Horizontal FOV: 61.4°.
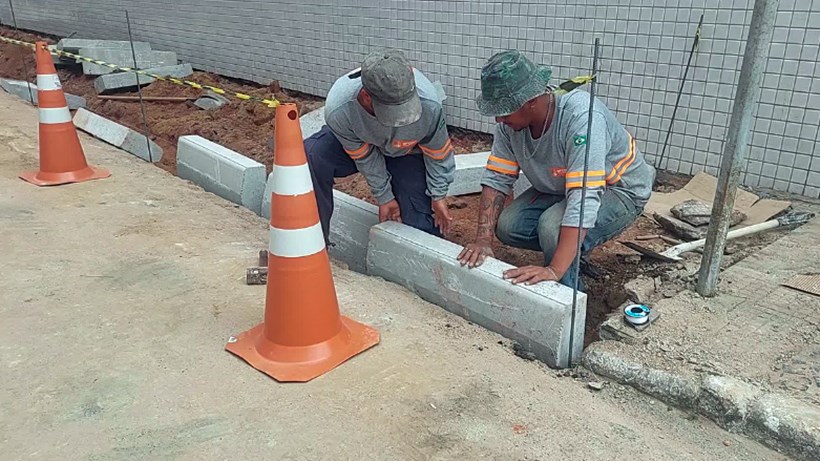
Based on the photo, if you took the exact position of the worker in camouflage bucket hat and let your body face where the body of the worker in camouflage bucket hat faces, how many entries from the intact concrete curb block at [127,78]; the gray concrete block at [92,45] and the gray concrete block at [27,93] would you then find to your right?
3

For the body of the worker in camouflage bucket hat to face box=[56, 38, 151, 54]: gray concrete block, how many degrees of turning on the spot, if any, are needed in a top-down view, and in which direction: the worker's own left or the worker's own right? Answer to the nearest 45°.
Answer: approximately 90° to the worker's own right

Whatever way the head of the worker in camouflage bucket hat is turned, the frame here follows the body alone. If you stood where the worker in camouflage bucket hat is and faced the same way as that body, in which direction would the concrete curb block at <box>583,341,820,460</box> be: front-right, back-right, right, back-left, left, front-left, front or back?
left

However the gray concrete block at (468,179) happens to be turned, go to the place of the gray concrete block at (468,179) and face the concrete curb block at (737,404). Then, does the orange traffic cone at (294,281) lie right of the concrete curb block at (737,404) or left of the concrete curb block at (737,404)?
right

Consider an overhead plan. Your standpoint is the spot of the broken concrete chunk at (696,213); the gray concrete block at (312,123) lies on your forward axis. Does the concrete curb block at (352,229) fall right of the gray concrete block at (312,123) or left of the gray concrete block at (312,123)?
left

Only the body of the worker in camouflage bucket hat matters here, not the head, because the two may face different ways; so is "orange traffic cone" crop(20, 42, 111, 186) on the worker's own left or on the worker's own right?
on the worker's own right

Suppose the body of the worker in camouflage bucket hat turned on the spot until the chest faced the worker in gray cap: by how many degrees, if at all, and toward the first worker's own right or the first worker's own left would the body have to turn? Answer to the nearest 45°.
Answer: approximately 45° to the first worker's own right

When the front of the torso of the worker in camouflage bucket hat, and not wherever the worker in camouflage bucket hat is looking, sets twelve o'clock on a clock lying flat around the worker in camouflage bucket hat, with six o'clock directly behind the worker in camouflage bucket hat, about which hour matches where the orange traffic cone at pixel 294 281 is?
The orange traffic cone is roughly at 12 o'clock from the worker in camouflage bucket hat.

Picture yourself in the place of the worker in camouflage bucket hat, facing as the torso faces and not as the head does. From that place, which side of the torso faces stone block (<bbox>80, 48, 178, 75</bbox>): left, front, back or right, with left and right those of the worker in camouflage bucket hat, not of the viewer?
right

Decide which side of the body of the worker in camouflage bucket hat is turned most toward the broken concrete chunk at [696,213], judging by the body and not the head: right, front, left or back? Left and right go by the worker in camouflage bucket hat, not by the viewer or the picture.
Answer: back

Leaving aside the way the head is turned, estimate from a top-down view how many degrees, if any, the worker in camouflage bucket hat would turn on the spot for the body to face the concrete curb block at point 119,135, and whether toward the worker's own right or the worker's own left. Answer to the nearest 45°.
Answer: approximately 90° to the worker's own right

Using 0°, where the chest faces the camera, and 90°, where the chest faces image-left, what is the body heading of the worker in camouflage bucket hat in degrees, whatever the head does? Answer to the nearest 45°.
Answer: approximately 45°
